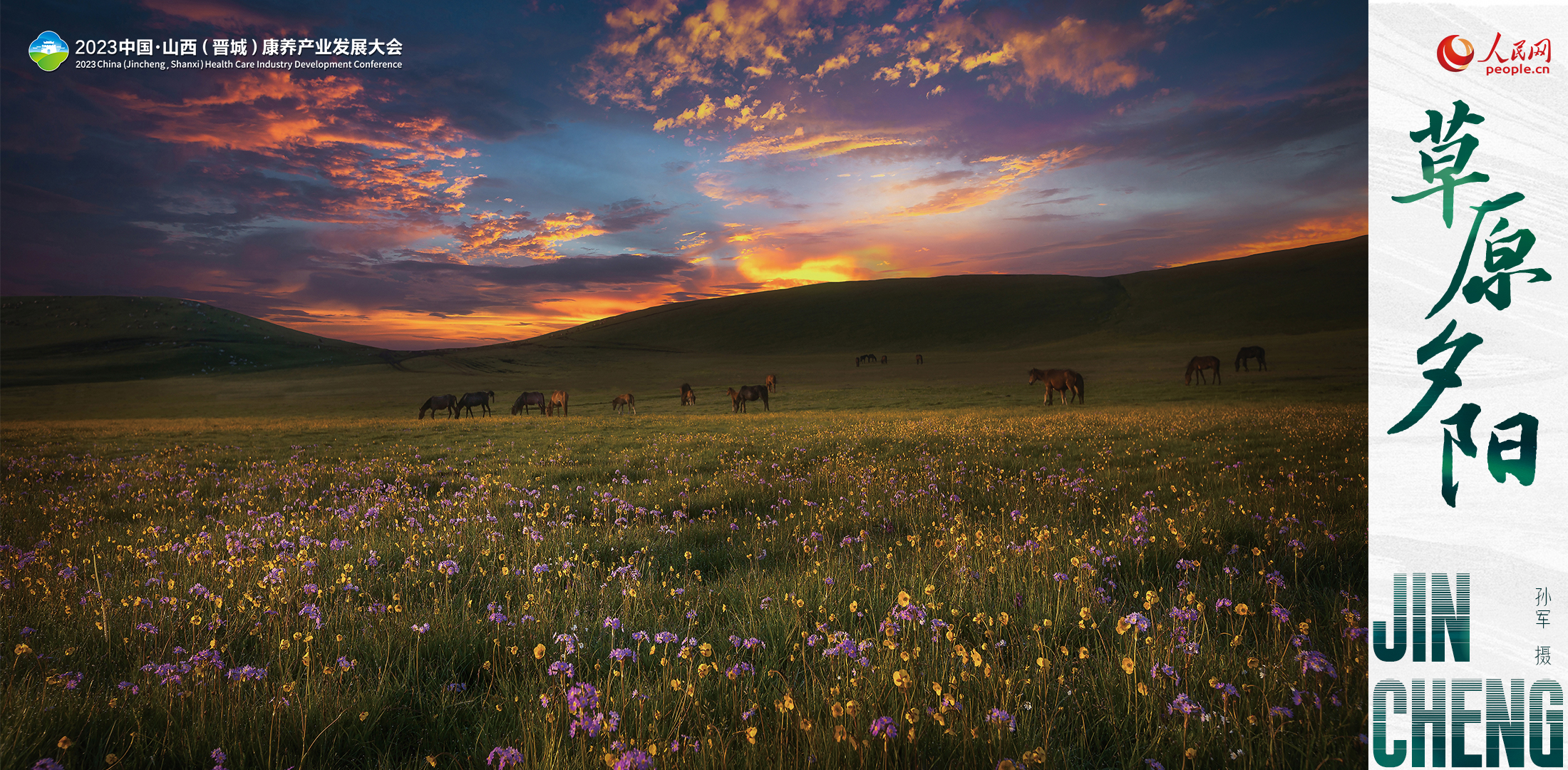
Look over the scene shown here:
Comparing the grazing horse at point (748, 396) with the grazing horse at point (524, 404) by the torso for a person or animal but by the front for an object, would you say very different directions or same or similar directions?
same or similar directions

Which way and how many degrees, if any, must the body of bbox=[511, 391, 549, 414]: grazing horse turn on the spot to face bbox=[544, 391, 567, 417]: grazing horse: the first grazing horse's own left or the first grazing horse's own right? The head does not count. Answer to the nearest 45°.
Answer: approximately 135° to the first grazing horse's own left

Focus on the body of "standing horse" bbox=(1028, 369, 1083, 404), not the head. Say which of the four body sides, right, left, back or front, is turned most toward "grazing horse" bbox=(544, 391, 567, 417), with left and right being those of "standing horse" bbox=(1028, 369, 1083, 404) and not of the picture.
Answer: front

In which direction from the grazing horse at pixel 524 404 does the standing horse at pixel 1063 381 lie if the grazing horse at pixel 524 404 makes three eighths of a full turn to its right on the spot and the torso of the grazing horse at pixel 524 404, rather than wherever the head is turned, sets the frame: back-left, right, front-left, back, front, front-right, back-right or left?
right

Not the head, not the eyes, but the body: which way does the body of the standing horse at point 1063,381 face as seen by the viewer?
to the viewer's left

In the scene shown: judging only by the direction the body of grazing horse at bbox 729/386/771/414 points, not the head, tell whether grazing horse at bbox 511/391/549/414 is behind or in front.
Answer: in front

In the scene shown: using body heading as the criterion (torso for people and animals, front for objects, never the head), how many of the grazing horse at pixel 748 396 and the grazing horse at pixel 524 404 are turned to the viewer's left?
2

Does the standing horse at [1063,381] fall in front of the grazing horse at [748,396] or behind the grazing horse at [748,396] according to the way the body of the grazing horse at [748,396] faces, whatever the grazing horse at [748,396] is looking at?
behind

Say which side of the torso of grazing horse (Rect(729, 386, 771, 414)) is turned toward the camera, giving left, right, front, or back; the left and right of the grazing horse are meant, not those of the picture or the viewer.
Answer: left

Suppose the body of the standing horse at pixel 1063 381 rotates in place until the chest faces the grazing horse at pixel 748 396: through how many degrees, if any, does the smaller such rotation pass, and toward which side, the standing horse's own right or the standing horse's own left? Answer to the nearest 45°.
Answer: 0° — it already faces it

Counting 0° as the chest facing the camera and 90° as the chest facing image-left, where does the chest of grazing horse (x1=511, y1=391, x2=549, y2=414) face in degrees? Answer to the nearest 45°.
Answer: approximately 90°
